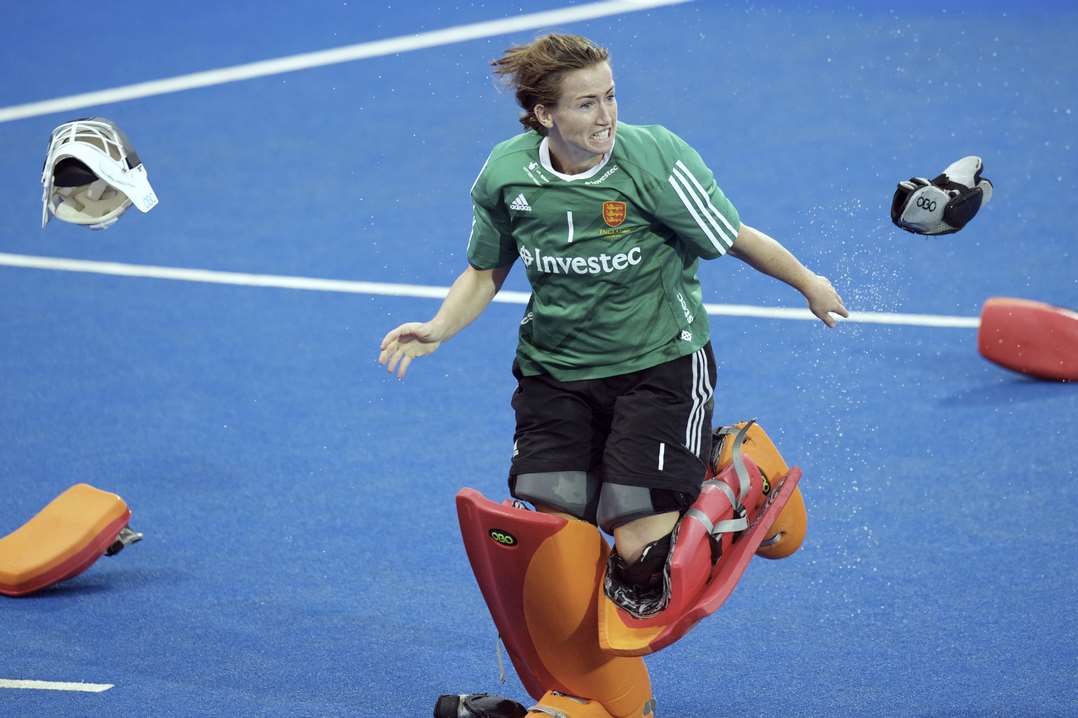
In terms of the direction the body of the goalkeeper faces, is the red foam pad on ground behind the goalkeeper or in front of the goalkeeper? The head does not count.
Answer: behind

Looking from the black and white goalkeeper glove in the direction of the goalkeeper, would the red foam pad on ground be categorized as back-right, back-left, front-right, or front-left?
back-right

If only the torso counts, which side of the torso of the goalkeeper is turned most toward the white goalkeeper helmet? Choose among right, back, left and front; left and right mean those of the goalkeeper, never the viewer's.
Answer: right

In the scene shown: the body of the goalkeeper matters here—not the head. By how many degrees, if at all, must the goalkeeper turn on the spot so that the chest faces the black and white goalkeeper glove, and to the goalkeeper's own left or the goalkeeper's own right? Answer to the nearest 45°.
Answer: approximately 135° to the goalkeeper's own left

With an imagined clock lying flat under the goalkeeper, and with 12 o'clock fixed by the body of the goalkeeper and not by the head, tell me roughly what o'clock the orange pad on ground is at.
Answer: The orange pad on ground is roughly at 4 o'clock from the goalkeeper.

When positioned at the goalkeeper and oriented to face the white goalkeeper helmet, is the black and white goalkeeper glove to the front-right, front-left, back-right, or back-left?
back-right

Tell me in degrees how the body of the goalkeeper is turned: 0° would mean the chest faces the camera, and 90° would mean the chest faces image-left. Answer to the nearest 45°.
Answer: approximately 0°
